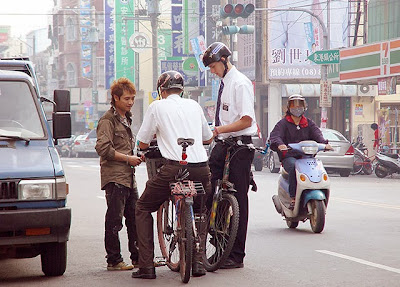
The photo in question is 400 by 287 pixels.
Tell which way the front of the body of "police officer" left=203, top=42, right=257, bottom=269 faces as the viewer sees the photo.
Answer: to the viewer's left

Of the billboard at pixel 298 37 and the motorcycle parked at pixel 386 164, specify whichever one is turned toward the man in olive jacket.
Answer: the billboard

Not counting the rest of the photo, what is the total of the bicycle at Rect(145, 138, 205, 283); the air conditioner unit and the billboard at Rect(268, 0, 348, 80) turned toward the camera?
2

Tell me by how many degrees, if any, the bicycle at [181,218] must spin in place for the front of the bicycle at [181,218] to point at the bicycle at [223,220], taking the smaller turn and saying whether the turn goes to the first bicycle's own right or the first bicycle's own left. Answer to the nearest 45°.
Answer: approximately 45° to the first bicycle's own right

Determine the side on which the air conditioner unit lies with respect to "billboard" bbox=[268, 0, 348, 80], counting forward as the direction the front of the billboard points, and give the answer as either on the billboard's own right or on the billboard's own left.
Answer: on the billboard's own left

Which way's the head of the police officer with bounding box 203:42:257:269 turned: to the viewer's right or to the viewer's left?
to the viewer's left

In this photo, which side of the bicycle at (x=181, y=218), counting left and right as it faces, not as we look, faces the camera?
back

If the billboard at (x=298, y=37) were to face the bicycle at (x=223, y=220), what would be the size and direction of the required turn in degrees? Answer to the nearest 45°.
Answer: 0° — it already faces it

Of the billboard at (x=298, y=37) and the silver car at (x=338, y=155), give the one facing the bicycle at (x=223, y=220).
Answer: the billboard

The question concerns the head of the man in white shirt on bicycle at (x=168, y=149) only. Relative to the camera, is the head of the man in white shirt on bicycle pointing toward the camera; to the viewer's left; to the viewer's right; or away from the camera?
away from the camera

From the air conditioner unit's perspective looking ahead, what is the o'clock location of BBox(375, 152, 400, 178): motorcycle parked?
The motorcycle parked is roughly at 12 o'clock from the air conditioner unit.

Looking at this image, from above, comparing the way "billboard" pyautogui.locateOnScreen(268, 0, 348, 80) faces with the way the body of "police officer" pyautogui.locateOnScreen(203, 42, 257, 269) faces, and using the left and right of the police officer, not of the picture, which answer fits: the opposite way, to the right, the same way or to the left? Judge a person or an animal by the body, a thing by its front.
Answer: to the left

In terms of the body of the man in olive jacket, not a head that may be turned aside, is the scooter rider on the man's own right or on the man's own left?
on the man's own left
